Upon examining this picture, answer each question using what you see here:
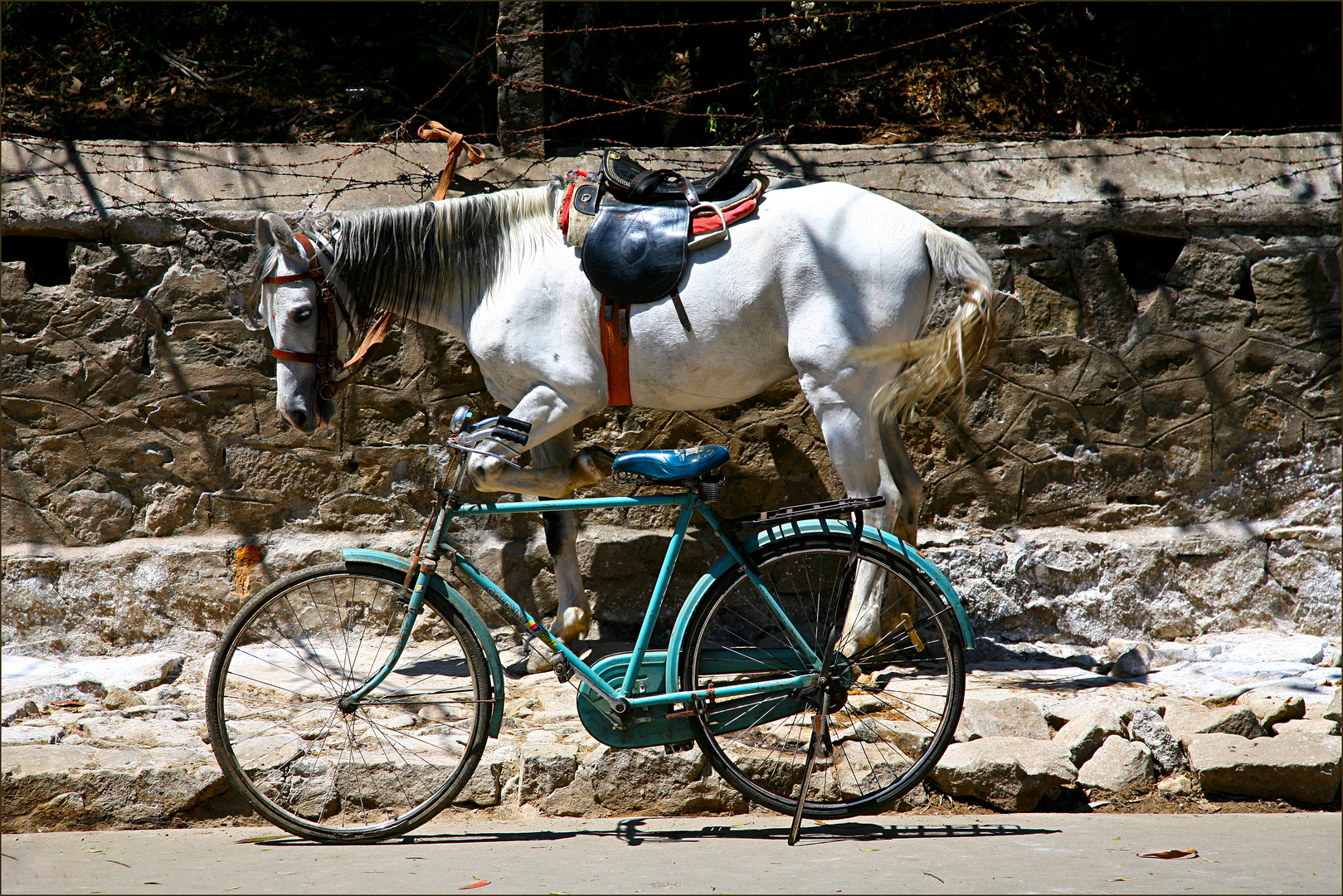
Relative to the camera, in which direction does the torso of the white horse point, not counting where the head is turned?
to the viewer's left

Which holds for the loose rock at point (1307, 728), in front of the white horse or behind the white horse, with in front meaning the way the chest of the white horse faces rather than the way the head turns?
behind

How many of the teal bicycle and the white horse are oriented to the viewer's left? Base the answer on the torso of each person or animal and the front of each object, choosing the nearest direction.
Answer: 2

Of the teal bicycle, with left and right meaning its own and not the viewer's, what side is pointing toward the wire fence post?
right

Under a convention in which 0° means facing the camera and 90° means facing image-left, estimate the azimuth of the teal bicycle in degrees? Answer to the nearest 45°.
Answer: approximately 90°

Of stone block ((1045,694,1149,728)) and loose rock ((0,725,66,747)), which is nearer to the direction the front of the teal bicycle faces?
the loose rock

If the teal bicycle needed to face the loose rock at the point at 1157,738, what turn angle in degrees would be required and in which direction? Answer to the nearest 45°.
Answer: approximately 180°

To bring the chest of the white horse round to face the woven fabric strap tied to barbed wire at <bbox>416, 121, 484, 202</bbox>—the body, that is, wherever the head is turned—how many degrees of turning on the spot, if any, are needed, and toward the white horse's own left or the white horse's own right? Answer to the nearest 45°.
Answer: approximately 45° to the white horse's own right
